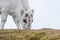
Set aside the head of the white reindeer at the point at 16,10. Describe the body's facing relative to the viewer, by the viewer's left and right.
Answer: facing the viewer and to the right of the viewer
